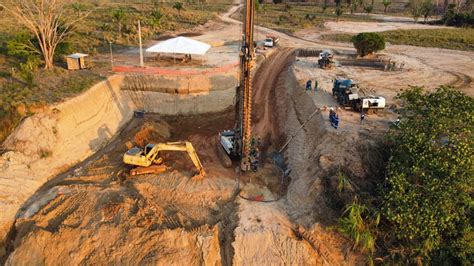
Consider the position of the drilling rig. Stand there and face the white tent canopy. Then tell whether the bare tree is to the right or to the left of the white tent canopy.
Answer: left

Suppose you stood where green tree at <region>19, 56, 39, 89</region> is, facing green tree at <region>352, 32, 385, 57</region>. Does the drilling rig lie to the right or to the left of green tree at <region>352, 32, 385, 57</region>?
right

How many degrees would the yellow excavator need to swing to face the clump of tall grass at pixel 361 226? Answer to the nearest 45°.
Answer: approximately 45° to its right

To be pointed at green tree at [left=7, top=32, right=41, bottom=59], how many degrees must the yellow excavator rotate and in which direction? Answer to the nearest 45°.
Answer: approximately 135° to its left

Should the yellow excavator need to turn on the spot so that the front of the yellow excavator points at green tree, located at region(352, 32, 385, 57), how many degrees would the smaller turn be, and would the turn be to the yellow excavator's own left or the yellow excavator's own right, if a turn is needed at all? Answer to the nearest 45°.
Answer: approximately 45° to the yellow excavator's own left

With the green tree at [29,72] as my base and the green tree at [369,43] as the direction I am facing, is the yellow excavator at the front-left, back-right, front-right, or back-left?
front-right

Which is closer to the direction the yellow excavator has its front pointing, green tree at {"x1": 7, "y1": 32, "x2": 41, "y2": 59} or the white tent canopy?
the white tent canopy

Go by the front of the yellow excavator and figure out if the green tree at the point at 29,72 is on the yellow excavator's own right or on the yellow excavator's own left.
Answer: on the yellow excavator's own left

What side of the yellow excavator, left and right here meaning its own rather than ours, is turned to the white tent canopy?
left

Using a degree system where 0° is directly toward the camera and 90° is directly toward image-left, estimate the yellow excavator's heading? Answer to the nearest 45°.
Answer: approximately 270°

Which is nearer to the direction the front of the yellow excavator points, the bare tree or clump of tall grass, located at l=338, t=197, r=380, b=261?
the clump of tall grass

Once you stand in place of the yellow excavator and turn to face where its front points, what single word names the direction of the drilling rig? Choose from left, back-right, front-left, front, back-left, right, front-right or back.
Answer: front

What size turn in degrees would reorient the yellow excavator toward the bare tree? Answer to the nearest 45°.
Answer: approximately 135° to its left
